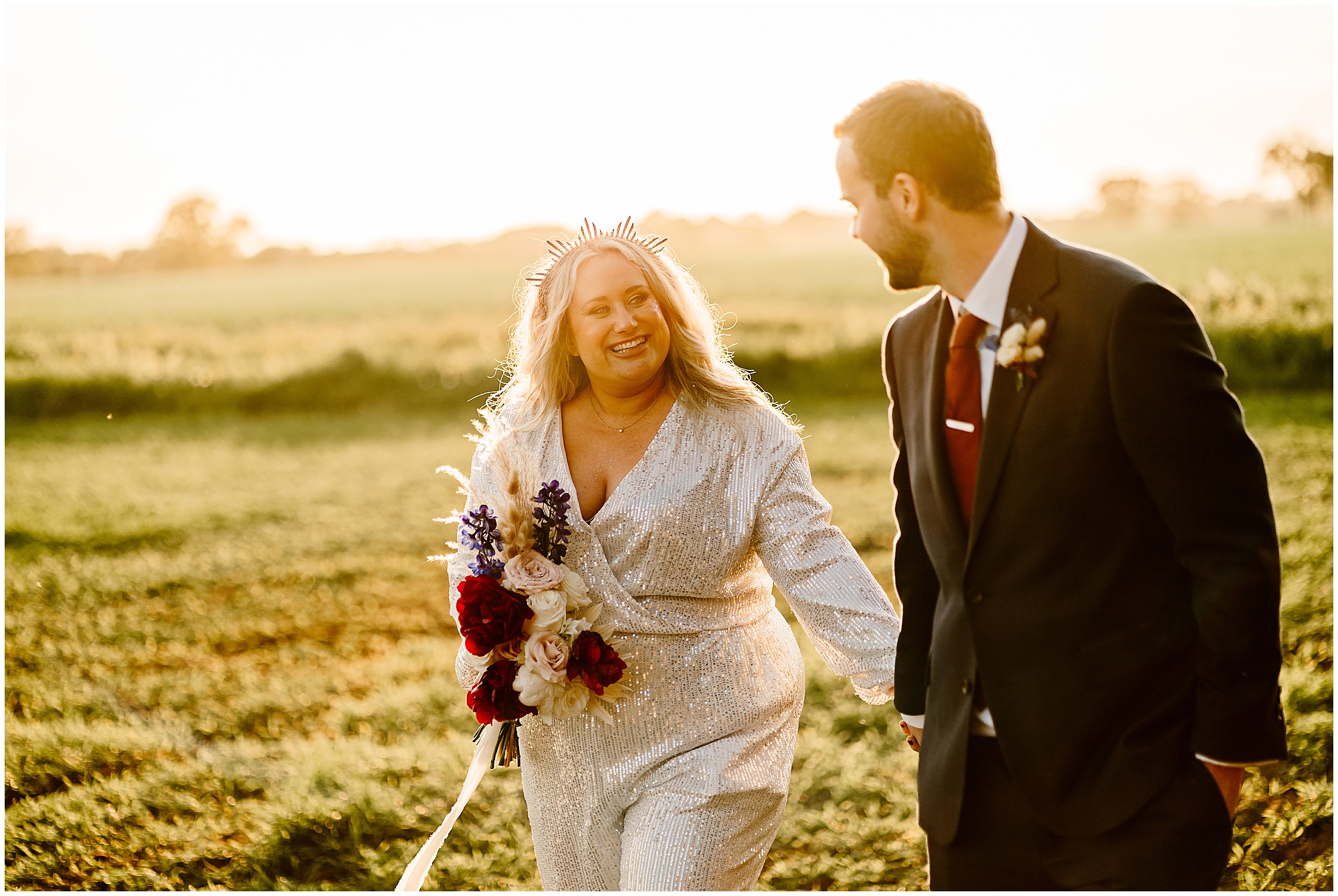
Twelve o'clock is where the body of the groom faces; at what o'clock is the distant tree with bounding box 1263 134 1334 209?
The distant tree is roughly at 5 o'clock from the groom.

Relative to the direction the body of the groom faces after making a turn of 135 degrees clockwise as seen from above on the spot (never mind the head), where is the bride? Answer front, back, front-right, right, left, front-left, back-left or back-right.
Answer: front-left

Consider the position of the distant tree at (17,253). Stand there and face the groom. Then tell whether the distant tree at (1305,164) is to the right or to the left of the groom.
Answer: left

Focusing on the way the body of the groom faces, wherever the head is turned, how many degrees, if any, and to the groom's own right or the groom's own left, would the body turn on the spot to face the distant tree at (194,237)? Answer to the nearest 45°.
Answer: approximately 90° to the groom's own right

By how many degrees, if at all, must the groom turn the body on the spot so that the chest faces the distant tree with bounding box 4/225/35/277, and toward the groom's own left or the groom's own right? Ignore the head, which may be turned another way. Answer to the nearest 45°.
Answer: approximately 90° to the groom's own right

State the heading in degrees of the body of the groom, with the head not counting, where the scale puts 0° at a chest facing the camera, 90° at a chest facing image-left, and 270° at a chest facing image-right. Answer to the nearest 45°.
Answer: approximately 45°

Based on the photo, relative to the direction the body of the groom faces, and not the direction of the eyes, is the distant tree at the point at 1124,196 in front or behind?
behind

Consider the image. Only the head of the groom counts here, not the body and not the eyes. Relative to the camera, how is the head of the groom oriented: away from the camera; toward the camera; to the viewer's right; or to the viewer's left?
to the viewer's left
